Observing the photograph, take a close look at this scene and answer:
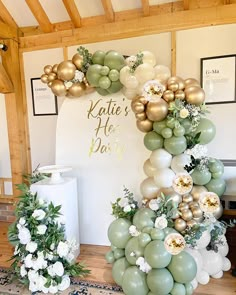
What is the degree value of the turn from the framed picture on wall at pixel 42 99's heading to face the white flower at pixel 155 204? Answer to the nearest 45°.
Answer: approximately 45° to its left

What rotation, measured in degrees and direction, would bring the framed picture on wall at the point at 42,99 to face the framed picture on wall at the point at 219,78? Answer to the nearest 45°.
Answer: approximately 45° to its left

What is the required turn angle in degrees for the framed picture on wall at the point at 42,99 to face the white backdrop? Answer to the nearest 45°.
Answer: approximately 45° to its left

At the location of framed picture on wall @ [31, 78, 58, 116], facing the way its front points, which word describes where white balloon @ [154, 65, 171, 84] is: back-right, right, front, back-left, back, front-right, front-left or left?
front-left

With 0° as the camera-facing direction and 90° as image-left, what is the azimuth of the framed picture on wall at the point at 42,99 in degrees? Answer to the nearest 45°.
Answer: approximately 0°

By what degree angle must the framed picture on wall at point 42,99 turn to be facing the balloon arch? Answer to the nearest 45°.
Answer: approximately 45° to its left

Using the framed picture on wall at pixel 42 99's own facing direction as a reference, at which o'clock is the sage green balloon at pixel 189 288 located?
The sage green balloon is roughly at 11 o'clock from the framed picture on wall.

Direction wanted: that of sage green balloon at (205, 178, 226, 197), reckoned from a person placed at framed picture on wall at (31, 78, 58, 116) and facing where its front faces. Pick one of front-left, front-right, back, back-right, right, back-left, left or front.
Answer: front-left
